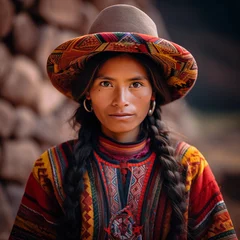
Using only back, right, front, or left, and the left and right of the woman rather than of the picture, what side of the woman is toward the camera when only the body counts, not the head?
front
